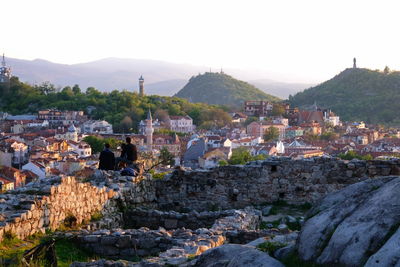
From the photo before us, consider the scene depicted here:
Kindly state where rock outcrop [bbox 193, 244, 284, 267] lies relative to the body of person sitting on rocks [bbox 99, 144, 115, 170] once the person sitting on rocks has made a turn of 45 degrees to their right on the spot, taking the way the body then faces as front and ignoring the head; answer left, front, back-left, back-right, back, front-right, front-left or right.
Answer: back-right

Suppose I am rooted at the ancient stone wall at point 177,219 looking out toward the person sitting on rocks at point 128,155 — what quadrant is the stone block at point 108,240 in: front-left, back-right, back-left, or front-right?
back-left

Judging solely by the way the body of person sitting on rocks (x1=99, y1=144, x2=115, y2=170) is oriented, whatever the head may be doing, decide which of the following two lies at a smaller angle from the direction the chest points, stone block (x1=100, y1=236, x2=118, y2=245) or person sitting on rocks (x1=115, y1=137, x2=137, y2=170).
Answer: the person sitting on rocks

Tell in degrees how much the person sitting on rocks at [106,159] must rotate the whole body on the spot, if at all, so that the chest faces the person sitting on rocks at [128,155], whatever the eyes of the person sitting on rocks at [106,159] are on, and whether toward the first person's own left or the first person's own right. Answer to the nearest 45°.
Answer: approximately 45° to the first person's own right

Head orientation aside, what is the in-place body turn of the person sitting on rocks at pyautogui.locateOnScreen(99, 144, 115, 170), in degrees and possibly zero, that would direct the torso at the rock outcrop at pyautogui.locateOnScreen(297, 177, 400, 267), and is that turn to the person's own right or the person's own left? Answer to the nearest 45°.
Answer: approximately 180°

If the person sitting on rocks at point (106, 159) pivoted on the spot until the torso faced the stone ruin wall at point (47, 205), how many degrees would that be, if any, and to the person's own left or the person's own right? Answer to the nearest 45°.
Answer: approximately 180°

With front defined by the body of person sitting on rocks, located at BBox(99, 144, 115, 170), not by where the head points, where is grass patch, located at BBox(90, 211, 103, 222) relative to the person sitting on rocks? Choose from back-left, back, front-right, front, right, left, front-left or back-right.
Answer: back

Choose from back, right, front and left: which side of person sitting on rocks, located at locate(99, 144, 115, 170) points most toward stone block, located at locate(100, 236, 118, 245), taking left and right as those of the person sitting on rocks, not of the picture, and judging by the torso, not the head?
back

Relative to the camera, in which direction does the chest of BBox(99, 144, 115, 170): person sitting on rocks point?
away from the camera

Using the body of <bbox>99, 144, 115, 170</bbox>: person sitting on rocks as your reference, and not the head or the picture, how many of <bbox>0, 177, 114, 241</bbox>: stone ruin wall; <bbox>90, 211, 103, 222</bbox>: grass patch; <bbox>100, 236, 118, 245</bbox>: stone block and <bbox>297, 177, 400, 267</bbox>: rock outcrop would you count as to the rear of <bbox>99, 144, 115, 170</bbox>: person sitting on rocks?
4
